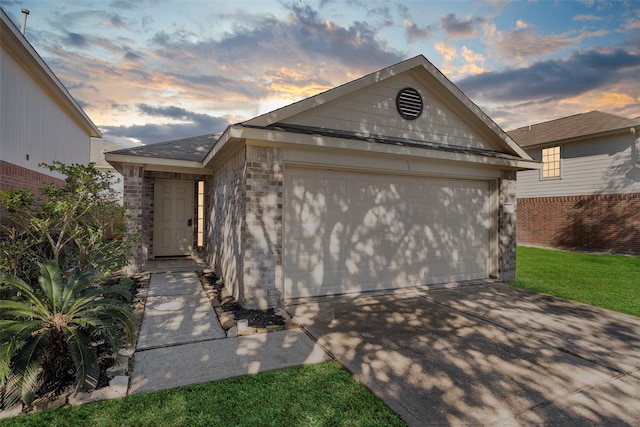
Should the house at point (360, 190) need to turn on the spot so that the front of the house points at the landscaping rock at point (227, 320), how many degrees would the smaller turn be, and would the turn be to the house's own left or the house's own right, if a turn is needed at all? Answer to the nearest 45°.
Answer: approximately 90° to the house's own right

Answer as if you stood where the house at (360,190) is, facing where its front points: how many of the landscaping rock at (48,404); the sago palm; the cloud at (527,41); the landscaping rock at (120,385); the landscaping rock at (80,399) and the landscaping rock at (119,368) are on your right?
5

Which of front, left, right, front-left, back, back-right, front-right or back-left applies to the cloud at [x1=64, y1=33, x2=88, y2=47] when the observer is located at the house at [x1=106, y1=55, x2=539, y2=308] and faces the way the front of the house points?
back-right

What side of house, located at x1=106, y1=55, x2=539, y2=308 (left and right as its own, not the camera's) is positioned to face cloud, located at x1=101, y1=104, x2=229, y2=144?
back

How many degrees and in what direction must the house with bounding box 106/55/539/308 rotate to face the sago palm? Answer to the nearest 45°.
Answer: approximately 90° to its right

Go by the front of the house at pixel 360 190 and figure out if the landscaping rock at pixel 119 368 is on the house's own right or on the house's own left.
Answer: on the house's own right

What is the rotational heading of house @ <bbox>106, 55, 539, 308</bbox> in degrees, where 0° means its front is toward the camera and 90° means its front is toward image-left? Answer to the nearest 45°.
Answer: approximately 315°
